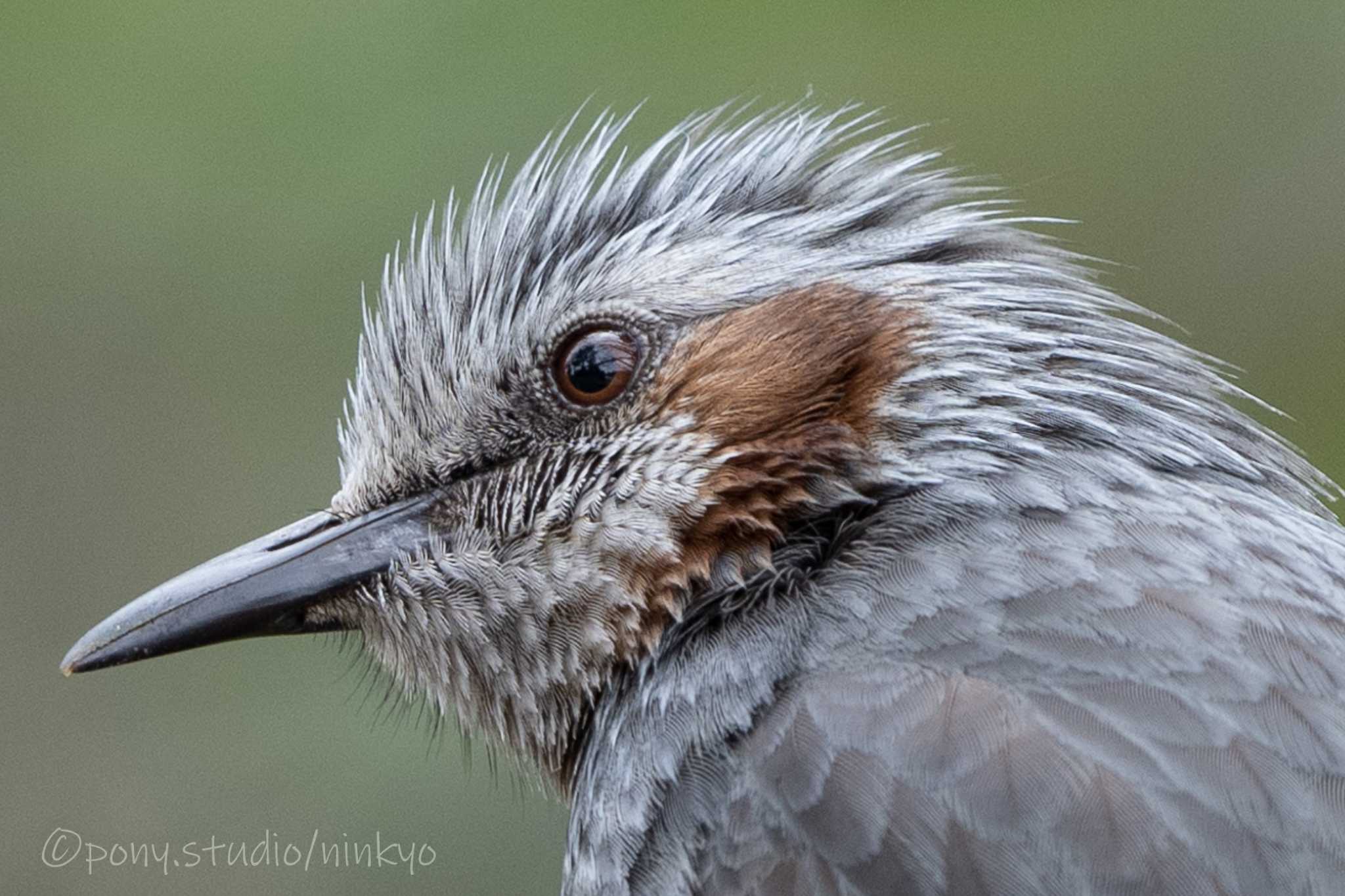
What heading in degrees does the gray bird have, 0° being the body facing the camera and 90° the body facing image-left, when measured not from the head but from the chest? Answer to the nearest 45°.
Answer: approximately 90°
